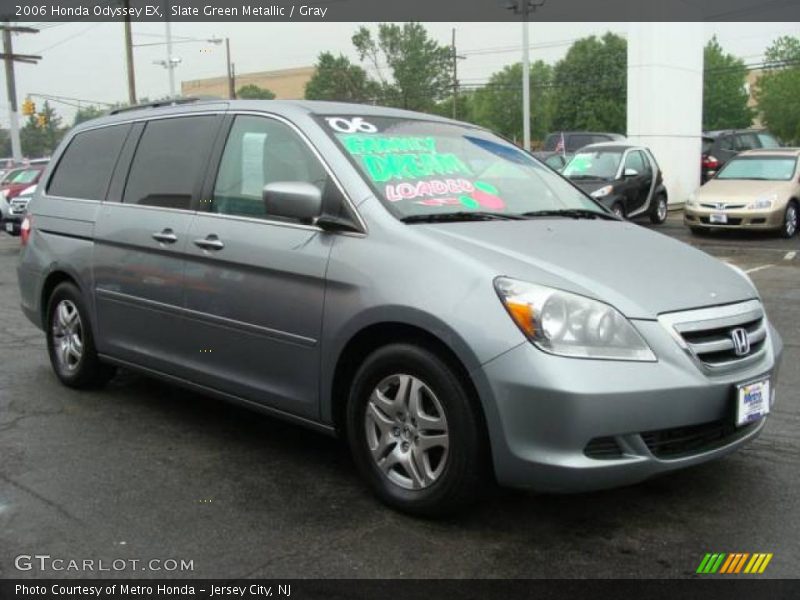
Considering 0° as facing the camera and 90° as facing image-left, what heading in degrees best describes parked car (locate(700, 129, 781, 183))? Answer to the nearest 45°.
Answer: approximately 225°

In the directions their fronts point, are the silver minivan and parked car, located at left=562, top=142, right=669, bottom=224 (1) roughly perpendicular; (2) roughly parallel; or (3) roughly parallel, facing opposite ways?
roughly perpendicular

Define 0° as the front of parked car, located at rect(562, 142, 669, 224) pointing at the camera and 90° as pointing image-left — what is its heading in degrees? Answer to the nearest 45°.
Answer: approximately 45°

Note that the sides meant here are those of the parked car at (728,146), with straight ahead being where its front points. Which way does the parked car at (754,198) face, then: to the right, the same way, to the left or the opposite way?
the opposite way

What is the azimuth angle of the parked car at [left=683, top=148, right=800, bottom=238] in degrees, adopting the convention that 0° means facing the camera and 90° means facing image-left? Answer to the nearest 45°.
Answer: approximately 45°

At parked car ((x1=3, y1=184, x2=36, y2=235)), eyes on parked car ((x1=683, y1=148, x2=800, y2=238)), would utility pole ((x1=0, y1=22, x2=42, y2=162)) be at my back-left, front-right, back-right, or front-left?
back-left

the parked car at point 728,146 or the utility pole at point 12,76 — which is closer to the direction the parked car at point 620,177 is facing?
the utility pole

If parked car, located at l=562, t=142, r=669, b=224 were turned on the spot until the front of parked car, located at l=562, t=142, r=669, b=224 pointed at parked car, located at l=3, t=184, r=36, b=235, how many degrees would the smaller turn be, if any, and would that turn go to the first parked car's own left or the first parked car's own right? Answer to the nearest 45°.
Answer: approximately 45° to the first parked car's own right

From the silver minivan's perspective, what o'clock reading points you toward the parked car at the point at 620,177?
The parked car is roughly at 8 o'clock from the silver minivan.

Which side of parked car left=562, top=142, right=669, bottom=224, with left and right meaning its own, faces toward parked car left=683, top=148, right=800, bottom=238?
left

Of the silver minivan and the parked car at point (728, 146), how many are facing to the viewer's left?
0

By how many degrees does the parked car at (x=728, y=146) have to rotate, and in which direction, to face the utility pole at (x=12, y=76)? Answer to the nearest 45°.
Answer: approximately 135° to its left
